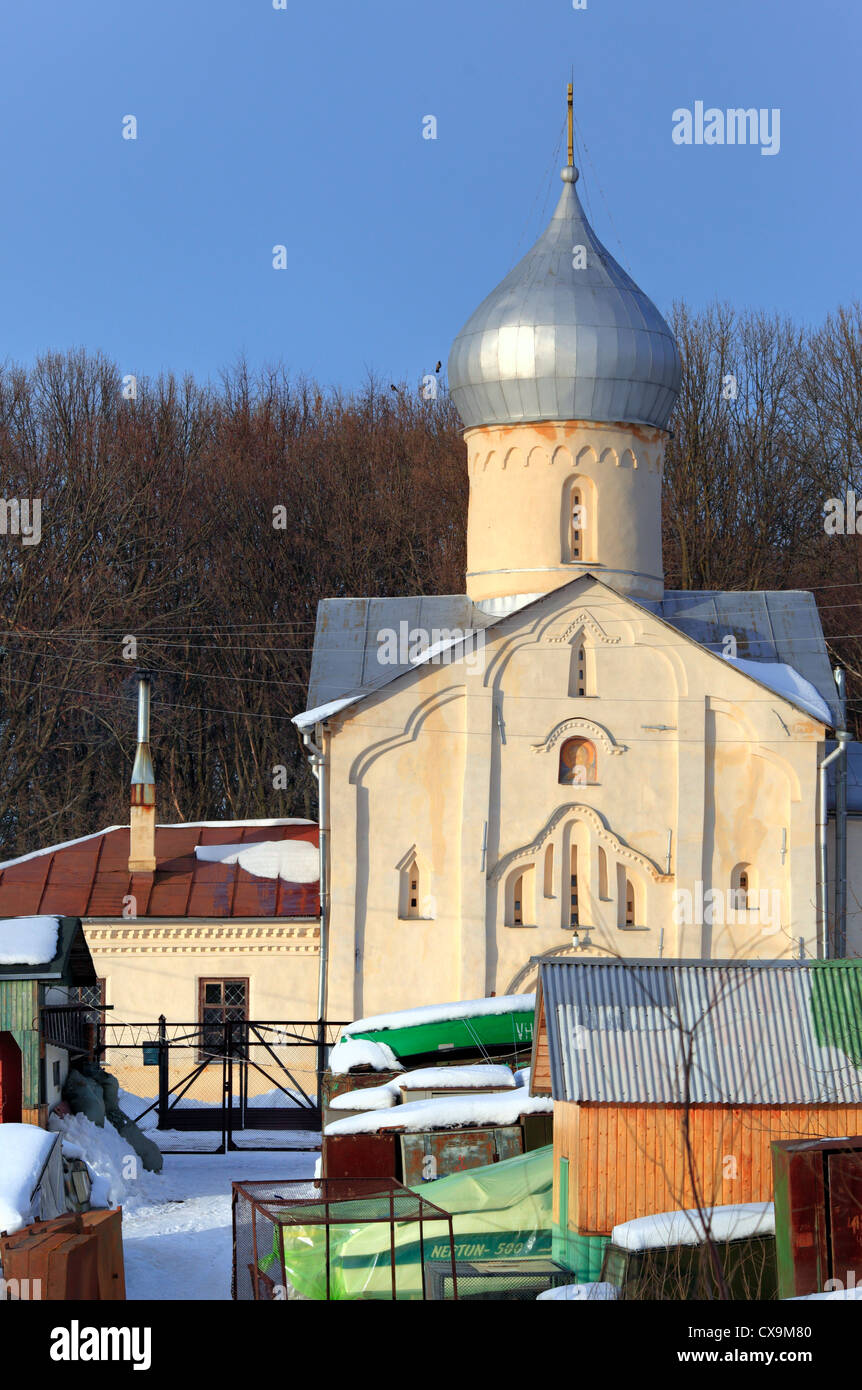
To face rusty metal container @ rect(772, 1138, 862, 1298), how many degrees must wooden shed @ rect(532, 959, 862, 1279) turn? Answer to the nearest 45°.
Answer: approximately 90° to its left

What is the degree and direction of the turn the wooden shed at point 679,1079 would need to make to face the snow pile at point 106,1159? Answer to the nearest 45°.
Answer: approximately 45° to its right

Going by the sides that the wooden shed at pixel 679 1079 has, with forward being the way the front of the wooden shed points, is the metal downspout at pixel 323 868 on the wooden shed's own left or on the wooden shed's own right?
on the wooden shed's own right

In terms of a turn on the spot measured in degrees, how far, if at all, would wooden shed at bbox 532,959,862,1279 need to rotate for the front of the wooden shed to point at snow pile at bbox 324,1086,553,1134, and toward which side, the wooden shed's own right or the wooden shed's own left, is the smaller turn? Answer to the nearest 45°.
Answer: approximately 45° to the wooden shed's own right
